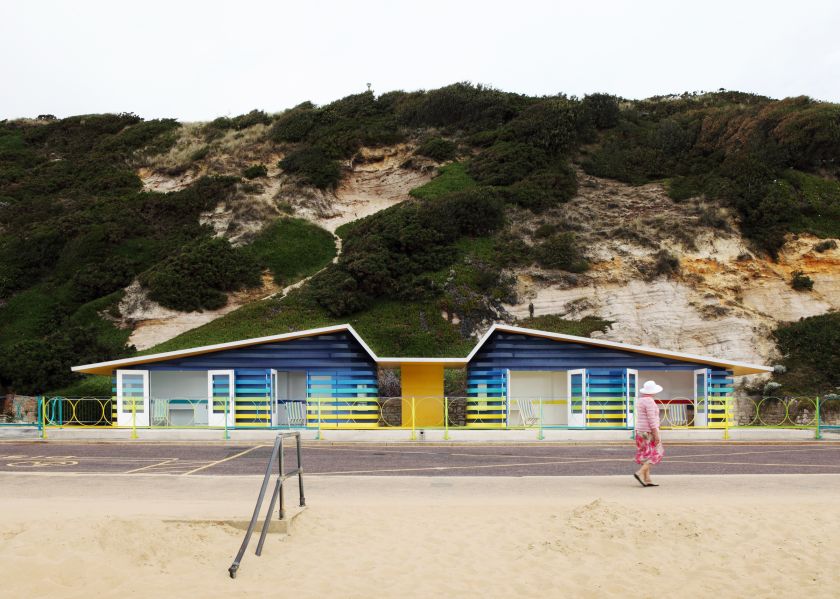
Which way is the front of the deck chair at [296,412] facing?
toward the camera

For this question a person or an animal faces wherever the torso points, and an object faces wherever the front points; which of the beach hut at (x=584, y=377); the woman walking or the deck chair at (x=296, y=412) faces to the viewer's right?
the woman walking

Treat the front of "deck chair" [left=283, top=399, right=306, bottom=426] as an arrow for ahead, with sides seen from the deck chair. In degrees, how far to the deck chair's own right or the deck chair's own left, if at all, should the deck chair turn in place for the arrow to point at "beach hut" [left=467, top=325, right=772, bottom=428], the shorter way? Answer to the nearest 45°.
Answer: approximately 90° to the deck chair's own left

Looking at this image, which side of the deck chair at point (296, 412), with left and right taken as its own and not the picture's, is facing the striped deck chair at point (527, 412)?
left

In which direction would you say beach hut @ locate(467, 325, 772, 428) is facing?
toward the camera

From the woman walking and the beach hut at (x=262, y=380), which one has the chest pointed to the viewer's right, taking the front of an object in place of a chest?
the woman walking

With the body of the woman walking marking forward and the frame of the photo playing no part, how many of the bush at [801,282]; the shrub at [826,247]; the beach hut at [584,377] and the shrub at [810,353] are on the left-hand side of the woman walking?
4

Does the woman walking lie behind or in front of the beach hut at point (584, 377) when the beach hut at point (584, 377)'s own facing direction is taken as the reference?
in front

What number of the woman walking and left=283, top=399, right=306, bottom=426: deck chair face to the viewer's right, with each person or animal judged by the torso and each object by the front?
1
